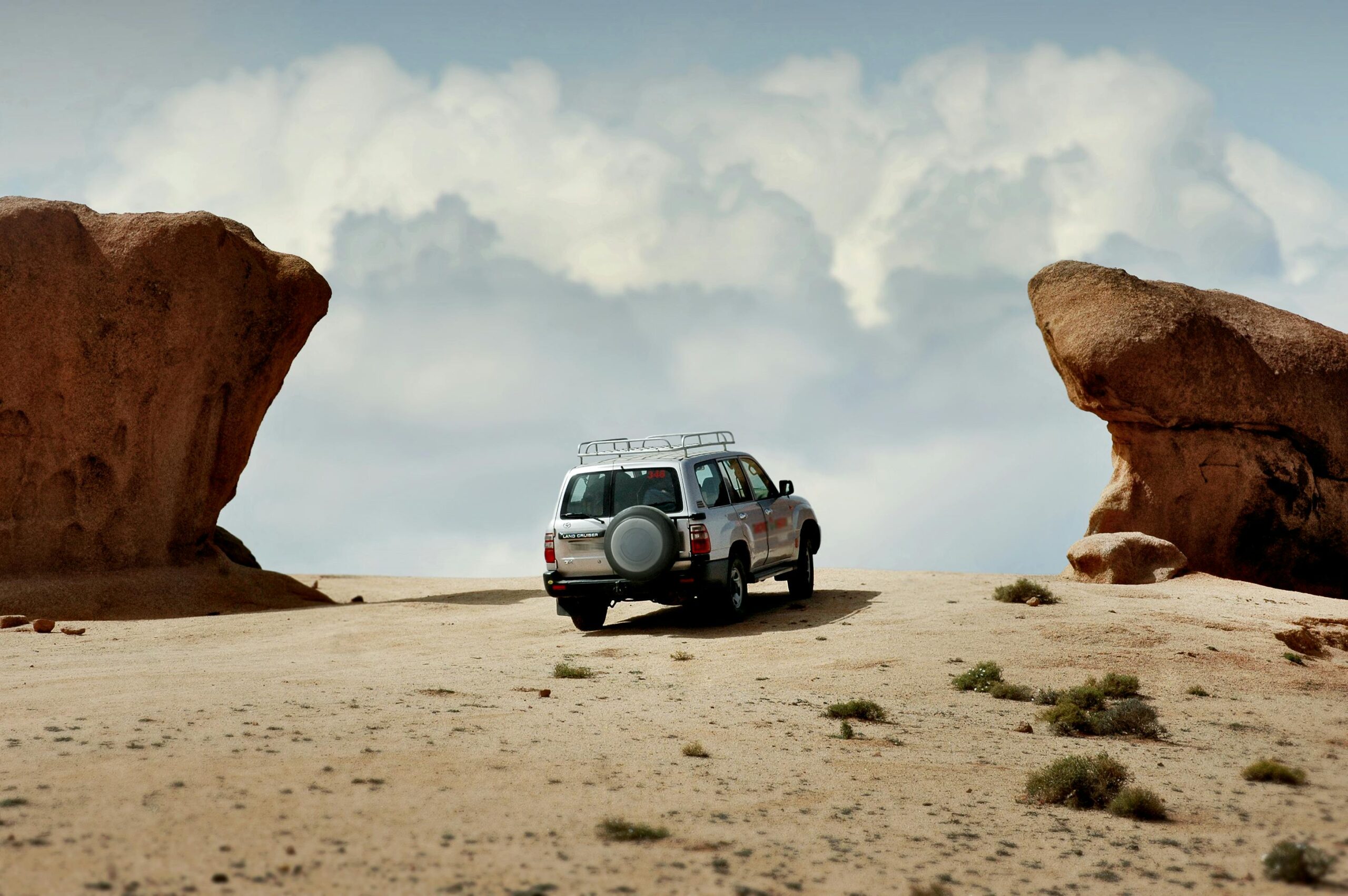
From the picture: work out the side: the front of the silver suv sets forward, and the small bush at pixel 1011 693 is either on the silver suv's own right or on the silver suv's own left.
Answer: on the silver suv's own right

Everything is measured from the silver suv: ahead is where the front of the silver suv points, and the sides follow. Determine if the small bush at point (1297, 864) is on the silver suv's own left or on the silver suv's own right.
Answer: on the silver suv's own right

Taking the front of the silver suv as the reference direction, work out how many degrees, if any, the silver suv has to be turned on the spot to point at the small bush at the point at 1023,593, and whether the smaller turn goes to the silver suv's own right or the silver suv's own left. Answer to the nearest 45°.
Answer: approximately 45° to the silver suv's own right

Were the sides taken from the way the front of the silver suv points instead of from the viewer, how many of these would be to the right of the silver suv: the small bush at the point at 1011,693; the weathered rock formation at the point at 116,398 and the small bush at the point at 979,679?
2

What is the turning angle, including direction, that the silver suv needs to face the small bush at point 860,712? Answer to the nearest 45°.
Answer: approximately 135° to its right

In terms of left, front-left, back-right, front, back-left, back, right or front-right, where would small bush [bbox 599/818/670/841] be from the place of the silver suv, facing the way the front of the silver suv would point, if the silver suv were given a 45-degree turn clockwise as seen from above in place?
right

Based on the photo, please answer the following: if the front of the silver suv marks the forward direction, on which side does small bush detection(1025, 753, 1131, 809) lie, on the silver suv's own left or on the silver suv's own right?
on the silver suv's own right

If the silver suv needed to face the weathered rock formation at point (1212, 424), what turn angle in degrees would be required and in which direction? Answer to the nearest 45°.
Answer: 0° — it already faces it

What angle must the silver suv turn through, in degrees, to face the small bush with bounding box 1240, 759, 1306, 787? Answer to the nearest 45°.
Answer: approximately 90° to its right

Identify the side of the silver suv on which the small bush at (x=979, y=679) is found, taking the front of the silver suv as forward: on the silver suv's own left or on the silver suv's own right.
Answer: on the silver suv's own right

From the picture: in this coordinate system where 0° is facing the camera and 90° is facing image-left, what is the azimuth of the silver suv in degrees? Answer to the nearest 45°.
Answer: approximately 225°
